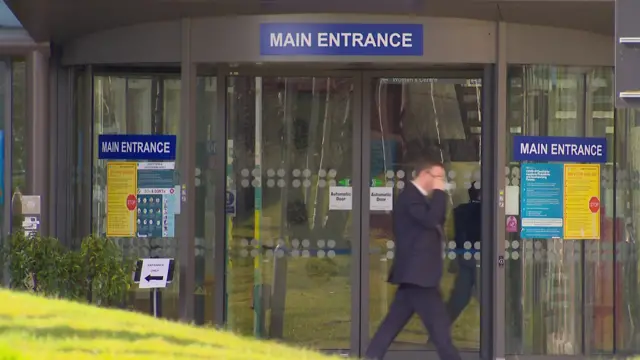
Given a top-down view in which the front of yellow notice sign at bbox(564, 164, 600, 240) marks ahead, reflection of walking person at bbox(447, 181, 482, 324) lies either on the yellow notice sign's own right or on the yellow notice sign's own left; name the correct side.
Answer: on the yellow notice sign's own right

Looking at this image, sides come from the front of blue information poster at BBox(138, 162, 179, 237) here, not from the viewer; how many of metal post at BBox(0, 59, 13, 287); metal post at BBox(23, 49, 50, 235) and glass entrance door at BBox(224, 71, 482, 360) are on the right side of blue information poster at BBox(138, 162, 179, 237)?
2

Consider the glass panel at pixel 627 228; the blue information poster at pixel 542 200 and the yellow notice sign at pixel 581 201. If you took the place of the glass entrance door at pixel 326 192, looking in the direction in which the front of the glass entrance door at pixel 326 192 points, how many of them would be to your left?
3

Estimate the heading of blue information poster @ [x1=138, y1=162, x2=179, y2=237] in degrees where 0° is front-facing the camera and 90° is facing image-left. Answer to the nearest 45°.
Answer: approximately 0°

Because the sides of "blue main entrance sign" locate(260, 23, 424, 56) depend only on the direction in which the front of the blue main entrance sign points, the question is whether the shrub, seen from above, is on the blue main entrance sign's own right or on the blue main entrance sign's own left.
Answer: on the blue main entrance sign's own right

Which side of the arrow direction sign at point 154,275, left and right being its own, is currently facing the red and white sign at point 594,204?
left

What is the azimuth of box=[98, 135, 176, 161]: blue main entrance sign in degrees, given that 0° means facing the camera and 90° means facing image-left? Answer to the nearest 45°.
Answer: approximately 0°
